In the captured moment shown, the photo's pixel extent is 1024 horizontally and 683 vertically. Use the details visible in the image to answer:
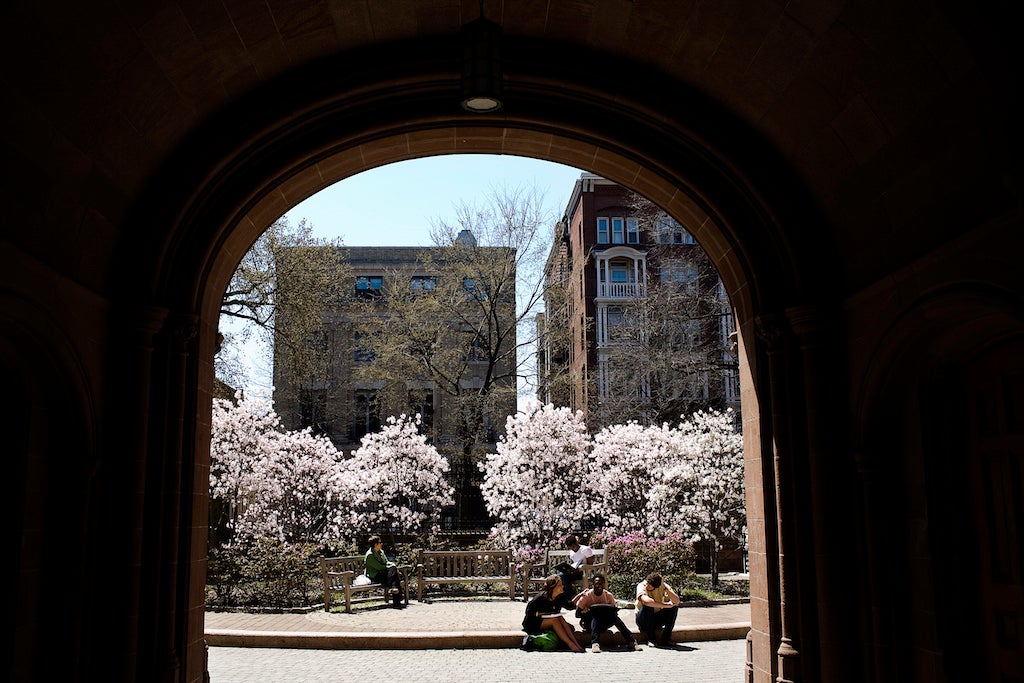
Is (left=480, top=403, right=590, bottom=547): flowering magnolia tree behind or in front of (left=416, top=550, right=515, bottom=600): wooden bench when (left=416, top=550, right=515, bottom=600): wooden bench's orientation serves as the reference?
behind

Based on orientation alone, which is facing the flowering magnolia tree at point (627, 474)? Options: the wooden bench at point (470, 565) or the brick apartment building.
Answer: the brick apartment building

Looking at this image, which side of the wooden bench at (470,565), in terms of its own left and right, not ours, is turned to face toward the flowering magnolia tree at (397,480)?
back

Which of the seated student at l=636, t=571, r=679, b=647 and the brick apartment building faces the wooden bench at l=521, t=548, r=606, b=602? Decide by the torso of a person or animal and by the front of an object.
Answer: the brick apartment building

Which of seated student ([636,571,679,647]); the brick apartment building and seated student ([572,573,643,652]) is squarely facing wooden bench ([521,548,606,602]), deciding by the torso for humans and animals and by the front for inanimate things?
the brick apartment building

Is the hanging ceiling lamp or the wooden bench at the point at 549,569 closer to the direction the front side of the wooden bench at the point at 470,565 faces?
the hanging ceiling lamp

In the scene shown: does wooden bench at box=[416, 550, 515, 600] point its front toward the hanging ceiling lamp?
yes

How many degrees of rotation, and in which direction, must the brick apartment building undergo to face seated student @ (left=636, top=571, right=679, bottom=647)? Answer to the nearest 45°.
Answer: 0° — it already faces them

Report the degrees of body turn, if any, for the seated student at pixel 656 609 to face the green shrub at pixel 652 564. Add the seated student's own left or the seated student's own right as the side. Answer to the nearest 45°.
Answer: approximately 180°
